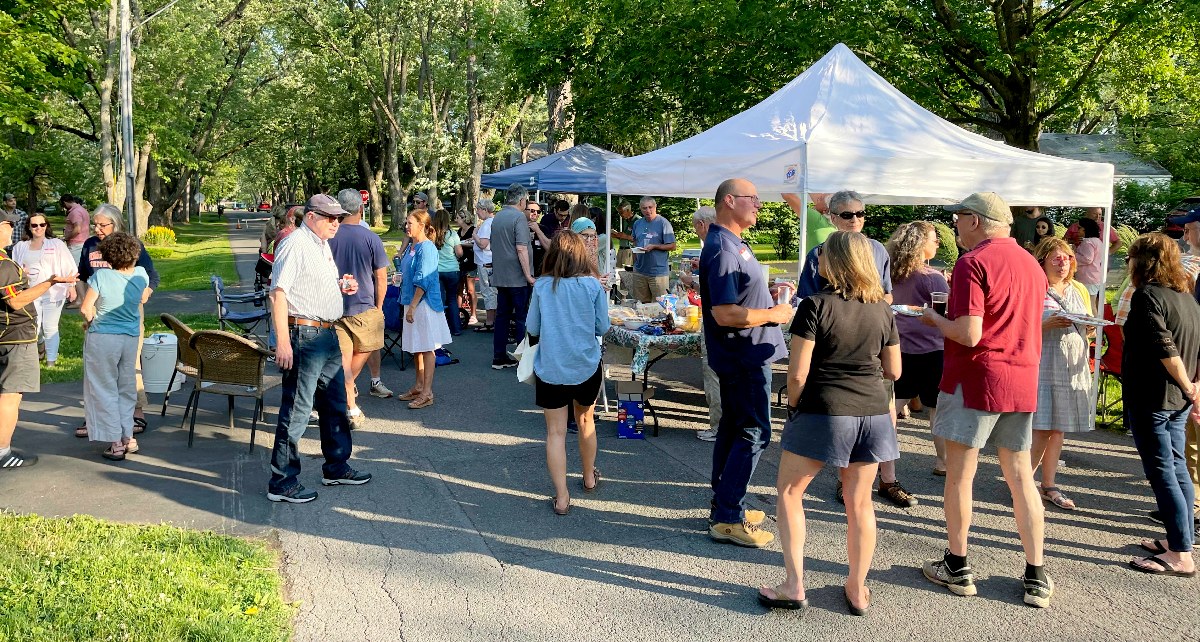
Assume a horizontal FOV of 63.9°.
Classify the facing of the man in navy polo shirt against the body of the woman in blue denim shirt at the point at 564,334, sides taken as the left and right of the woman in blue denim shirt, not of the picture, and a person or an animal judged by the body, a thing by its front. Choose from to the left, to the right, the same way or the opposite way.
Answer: to the right

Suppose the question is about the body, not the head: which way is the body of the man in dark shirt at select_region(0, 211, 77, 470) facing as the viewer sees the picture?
to the viewer's right

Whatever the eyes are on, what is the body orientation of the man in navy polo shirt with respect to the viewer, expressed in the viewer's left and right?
facing to the right of the viewer

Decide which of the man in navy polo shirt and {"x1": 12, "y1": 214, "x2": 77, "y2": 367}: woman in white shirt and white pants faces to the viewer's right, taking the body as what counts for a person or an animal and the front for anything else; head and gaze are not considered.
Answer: the man in navy polo shirt

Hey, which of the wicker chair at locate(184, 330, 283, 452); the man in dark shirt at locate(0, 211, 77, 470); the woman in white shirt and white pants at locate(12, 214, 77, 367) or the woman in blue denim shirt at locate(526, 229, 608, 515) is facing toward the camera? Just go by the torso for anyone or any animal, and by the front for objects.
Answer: the woman in white shirt and white pants

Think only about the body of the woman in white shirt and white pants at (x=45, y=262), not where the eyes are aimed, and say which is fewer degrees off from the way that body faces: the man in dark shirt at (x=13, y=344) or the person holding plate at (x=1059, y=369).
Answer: the man in dark shirt

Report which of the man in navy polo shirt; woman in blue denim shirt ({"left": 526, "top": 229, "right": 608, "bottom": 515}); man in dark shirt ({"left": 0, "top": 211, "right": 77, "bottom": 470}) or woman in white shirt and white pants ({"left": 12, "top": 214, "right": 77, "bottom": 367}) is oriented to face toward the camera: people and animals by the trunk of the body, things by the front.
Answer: the woman in white shirt and white pants

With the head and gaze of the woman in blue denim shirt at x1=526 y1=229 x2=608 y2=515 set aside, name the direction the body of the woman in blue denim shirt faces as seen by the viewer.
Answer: away from the camera

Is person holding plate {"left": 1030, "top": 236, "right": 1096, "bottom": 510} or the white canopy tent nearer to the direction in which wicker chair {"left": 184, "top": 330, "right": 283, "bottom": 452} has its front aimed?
the white canopy tent

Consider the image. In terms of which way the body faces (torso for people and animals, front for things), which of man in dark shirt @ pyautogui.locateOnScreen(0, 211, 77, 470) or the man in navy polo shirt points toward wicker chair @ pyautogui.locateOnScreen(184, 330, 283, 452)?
the man in dark shirt

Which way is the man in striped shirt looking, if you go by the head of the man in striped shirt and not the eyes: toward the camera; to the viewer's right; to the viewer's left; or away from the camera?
to the viewer's right

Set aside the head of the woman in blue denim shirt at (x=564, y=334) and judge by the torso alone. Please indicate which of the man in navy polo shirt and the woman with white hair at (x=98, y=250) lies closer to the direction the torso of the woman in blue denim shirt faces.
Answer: the woman with white hair
